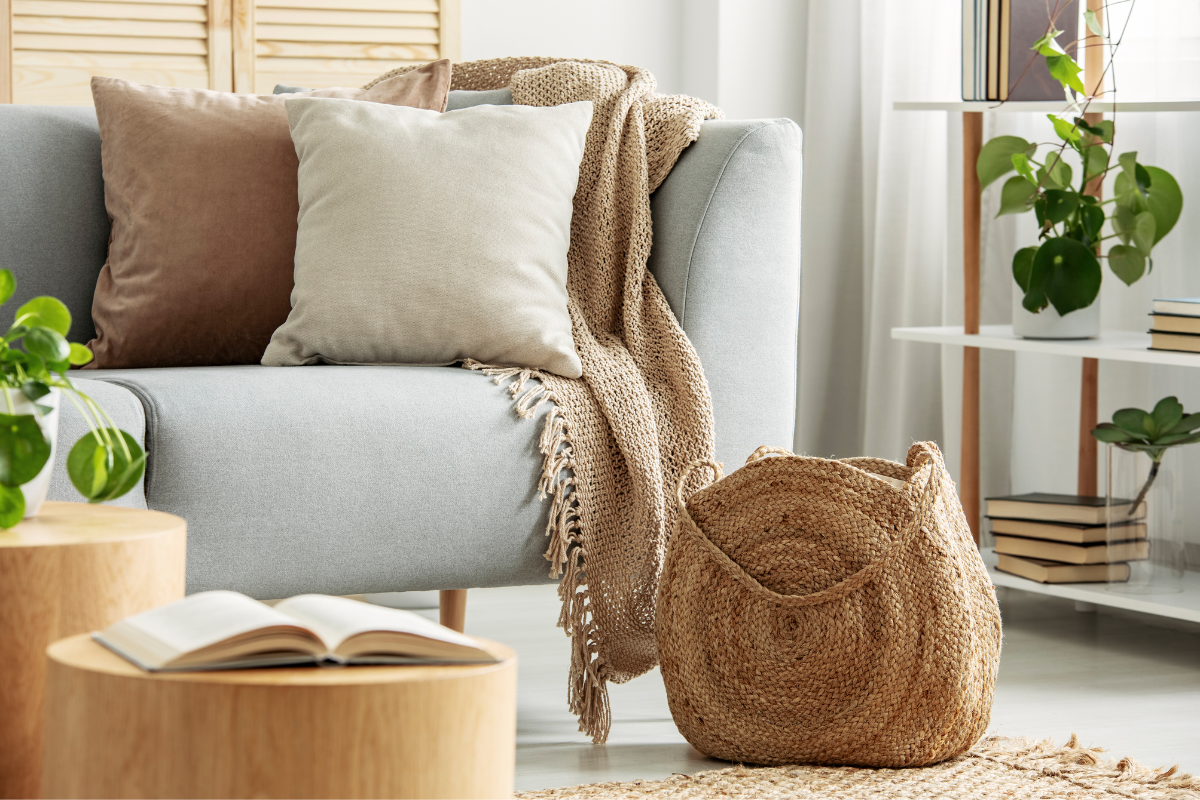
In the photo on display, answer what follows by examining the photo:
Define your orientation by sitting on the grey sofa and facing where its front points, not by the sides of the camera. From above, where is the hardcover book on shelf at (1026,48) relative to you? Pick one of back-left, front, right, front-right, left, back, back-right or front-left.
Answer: back-left

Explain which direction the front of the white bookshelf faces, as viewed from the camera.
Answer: facing the viewer and to the left of the viewer

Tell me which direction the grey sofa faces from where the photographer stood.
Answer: facing the viewer

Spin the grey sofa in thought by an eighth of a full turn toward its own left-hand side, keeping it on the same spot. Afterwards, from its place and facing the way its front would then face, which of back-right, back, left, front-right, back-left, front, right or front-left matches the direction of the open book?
front-right

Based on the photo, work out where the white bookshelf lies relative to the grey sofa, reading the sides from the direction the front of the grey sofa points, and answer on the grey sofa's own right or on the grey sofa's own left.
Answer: on the grey sofa's own left

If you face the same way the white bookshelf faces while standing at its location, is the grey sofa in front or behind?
in front

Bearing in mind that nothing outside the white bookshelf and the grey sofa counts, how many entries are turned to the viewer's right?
0

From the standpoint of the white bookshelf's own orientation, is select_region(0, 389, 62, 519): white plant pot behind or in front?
in front

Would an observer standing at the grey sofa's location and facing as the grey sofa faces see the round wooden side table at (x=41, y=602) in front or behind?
in front

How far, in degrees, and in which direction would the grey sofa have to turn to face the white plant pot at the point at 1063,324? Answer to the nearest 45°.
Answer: approximately 135° to its left
